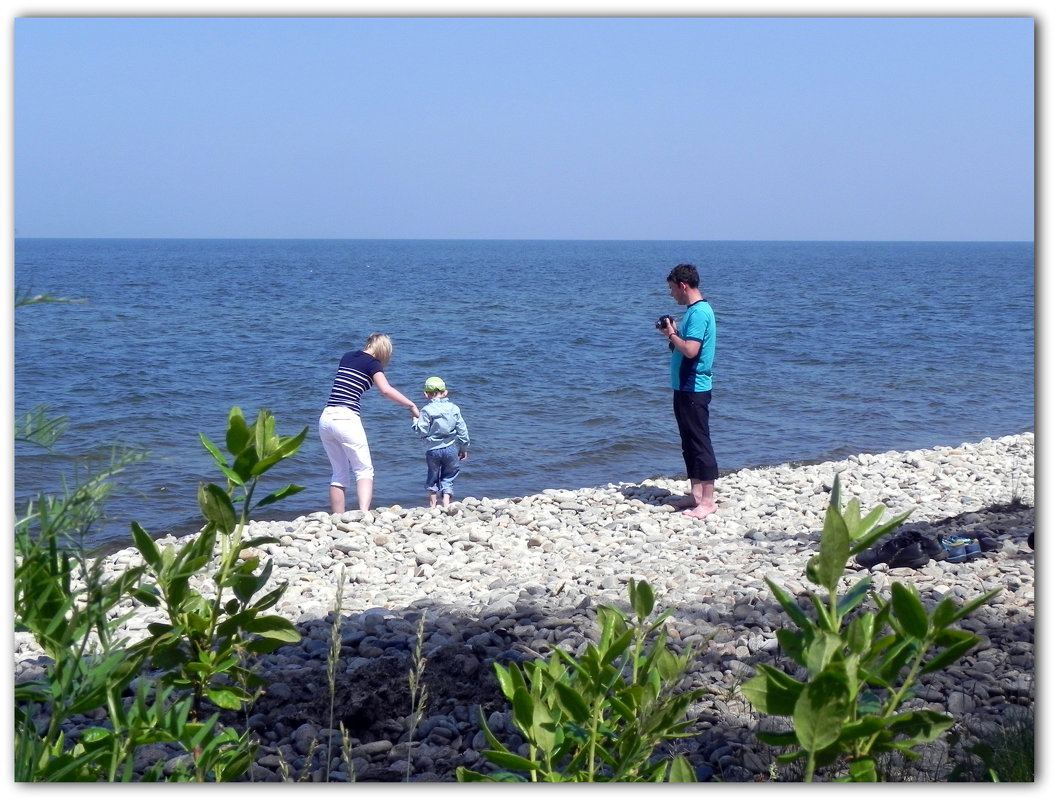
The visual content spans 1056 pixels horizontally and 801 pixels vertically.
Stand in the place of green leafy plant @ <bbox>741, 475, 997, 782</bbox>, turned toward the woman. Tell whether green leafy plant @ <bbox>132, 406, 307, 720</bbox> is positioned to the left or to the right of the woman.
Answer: left

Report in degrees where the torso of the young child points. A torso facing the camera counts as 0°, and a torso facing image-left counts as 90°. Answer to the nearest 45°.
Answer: approximately 180°

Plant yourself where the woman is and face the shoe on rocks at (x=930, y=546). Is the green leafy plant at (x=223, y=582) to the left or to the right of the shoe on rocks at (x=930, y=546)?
right

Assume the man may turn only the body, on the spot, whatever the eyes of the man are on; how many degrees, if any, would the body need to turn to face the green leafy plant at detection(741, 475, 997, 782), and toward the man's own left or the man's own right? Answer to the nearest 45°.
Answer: approximately 90° to the man's own left

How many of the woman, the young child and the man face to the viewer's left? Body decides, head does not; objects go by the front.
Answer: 1

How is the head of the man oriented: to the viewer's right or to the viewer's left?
to the viewer's left

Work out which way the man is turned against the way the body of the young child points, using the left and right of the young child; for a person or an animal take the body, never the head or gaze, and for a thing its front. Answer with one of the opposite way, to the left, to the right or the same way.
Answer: to the left

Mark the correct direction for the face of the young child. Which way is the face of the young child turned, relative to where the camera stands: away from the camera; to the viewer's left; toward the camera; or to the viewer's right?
away from the camera

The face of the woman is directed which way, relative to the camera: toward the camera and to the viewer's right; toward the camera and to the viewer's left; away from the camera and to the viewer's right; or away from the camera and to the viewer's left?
away from the camera and to the viewer's right

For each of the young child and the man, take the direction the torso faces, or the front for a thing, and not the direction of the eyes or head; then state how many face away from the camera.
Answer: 1

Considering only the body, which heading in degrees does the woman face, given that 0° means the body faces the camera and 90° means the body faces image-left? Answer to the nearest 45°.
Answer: approximately 225°

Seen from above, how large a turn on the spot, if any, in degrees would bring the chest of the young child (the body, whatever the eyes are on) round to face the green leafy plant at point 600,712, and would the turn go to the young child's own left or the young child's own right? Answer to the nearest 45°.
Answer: approximately 180°

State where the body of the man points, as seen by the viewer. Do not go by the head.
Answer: to the viewer's left

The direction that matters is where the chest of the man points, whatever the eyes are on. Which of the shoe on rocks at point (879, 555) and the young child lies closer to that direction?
the young child

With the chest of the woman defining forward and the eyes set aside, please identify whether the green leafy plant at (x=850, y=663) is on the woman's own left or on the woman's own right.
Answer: on the woman's own right
